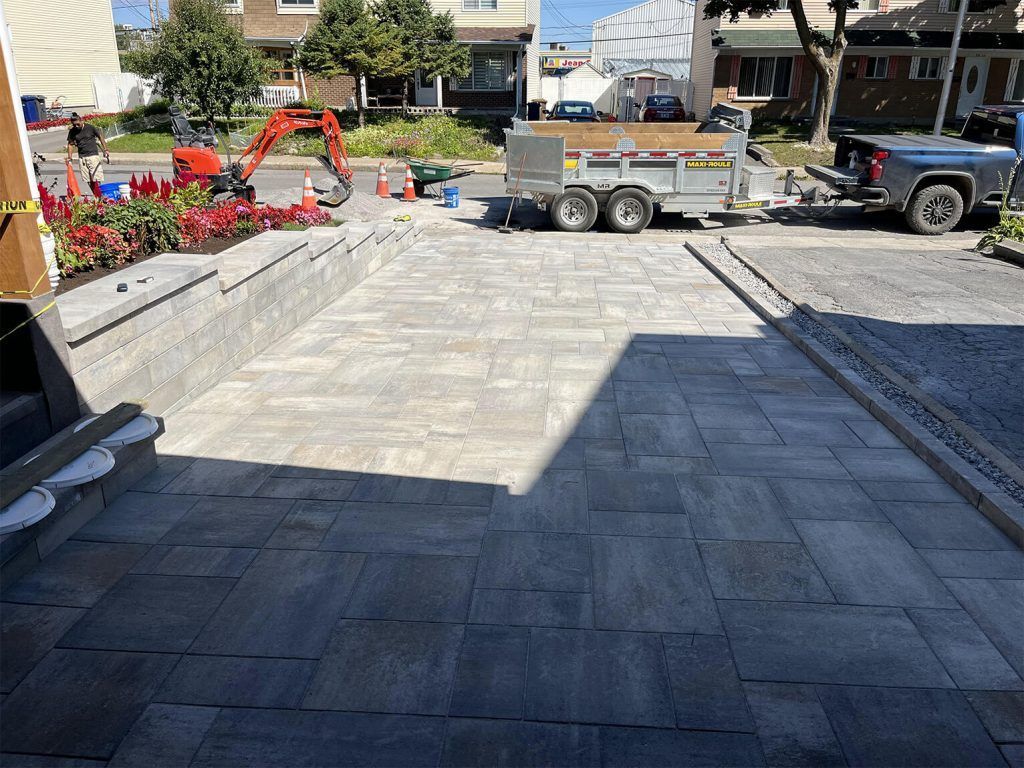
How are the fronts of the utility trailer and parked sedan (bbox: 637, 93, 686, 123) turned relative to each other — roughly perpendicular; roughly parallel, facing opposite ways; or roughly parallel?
roughly perpendicular

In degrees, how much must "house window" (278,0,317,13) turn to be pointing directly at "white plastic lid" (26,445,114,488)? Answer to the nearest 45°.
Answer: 0° — it already faces it

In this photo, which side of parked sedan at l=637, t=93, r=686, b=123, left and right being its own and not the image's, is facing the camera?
back

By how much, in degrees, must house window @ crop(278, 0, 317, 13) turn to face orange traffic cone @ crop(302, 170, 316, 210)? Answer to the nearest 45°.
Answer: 0° — it already faces it

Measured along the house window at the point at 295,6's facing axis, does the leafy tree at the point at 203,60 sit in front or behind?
in front

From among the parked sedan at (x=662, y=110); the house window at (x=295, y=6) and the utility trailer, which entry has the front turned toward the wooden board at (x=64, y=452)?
the house window

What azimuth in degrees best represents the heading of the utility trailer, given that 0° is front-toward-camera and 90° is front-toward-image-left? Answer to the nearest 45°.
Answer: approximately 270°

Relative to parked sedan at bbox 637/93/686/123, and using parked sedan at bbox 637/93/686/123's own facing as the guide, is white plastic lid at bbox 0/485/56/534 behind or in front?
behind

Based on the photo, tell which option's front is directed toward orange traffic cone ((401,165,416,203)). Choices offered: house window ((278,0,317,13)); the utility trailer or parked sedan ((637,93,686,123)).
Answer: the house window

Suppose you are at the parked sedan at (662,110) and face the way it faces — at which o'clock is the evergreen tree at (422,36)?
The evergreen tree is roughly at 9 o'clock from the parked sedan.

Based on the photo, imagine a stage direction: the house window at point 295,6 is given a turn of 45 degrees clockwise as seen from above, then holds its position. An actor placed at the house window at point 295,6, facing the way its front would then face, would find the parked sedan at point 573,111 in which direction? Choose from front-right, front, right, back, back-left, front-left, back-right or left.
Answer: left

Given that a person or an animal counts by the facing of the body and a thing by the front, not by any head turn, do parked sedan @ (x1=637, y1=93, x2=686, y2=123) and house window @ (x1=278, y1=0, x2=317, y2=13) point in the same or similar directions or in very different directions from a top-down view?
very different directions

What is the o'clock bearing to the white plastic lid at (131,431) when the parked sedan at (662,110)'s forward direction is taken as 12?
The white plastic lid is roughly at 6 o'clock from the parked sedan.

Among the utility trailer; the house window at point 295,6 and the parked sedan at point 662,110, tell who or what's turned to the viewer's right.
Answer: the utility trailer

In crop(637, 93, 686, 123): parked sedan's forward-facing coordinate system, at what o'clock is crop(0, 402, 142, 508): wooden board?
The wooden board is roughly at 6 o'clock from the parked sedan.

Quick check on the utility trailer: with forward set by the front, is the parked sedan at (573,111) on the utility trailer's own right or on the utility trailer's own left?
on the utility trailer's own left
